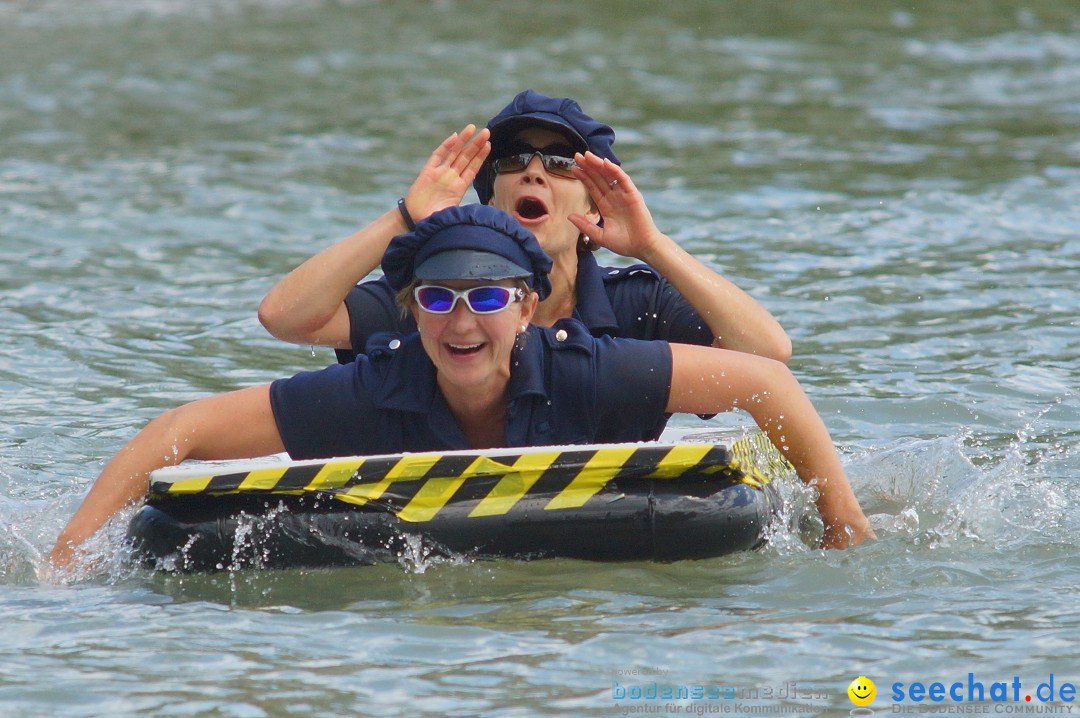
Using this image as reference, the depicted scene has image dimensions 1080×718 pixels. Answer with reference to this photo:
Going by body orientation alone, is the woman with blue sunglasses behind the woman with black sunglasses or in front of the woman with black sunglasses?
in front

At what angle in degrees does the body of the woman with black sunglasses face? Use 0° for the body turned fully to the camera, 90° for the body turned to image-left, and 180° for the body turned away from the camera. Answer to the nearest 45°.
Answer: approximately 0°
